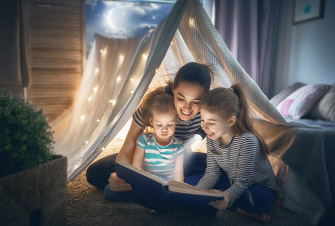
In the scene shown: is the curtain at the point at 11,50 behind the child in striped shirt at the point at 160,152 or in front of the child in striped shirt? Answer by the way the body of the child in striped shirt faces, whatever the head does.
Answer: behind

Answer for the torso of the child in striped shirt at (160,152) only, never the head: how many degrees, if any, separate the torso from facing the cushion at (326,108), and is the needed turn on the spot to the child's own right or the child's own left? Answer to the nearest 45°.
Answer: approximately 135° to the child's own left

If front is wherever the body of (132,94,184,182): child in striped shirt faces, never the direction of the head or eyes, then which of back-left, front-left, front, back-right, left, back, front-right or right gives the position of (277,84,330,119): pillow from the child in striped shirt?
back-left

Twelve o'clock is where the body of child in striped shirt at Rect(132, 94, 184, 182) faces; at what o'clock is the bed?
The bed is roughly at 9 o'clock from the child in striped shirt.

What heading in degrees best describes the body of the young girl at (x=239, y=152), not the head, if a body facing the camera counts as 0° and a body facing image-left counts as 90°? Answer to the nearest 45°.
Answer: approximately 45°

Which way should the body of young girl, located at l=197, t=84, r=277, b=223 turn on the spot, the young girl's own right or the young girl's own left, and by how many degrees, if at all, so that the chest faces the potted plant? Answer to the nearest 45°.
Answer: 0° — they already face it

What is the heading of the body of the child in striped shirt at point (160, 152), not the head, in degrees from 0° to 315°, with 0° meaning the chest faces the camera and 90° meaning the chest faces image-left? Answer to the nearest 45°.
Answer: approximately 0°

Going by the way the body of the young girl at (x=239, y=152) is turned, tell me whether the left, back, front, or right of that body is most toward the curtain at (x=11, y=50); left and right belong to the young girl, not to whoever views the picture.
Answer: right
